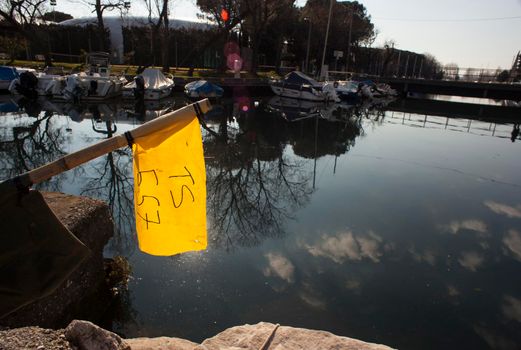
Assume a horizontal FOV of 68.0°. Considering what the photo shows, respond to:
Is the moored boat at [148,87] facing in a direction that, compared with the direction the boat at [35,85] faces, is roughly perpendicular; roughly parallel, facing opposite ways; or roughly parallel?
roughly parallel

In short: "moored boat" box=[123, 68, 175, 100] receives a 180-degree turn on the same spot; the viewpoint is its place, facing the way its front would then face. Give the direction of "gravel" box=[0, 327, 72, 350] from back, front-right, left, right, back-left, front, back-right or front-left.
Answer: left

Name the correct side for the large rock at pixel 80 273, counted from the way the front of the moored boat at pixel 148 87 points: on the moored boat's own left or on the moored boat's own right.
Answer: on the moored boat's own right
